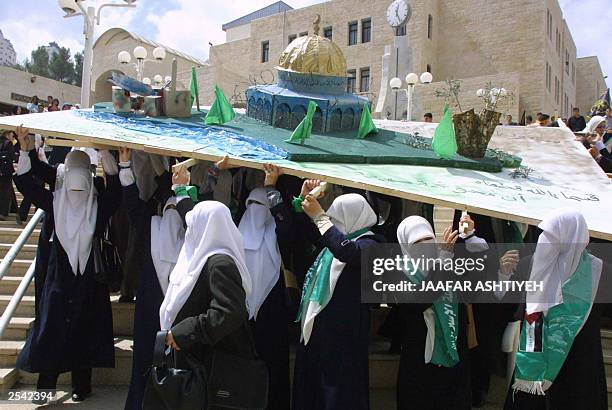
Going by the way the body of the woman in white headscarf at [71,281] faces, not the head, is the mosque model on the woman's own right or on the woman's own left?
on the woman's own left

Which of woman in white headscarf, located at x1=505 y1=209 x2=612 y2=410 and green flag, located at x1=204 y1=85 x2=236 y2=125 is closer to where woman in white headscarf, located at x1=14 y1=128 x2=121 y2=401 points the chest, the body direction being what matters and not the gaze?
the woman in white headscarf

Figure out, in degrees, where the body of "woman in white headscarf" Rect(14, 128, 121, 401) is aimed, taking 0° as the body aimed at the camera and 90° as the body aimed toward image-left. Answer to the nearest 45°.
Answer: approximately 0°

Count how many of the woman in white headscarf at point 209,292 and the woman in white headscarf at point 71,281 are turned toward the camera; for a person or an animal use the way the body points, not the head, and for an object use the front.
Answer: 1
